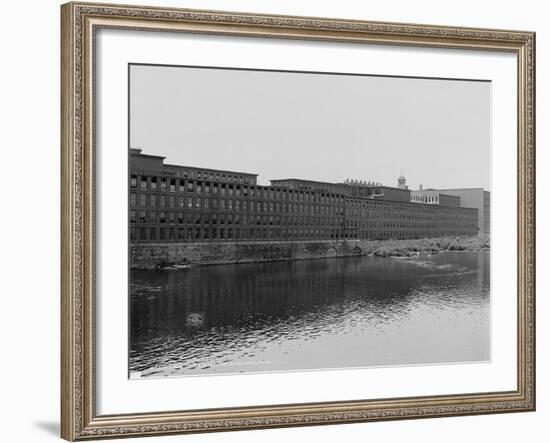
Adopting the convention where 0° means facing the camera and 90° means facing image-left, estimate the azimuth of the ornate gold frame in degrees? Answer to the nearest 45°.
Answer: approximately 315°
